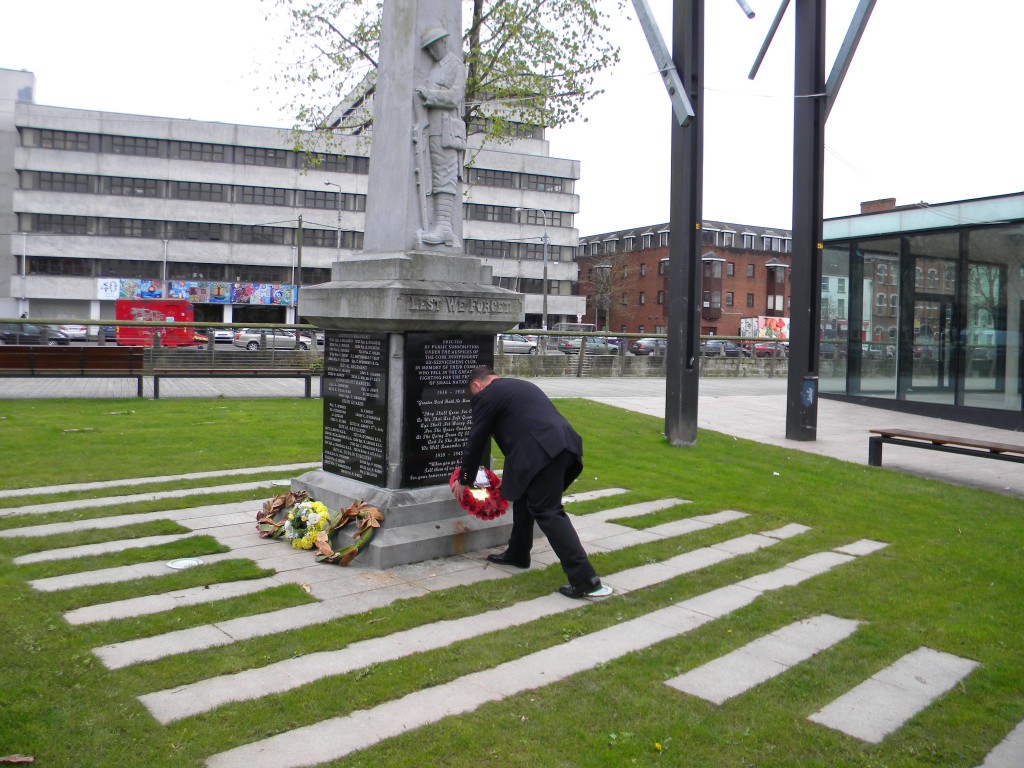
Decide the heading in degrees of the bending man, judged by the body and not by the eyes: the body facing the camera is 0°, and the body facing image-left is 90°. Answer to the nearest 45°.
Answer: approximately 135°

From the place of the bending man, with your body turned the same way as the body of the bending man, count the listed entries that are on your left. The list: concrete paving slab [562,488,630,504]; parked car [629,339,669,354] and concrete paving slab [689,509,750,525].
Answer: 0

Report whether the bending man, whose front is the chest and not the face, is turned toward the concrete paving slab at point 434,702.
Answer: no

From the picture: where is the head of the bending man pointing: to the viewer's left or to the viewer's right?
to the viewer's left

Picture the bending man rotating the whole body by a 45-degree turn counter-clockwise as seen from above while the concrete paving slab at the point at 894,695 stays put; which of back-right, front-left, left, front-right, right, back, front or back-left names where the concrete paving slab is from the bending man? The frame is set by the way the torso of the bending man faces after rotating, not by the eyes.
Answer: back-left

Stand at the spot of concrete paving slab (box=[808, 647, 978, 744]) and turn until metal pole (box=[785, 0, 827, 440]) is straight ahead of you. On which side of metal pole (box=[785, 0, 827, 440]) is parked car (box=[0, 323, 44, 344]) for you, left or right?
left

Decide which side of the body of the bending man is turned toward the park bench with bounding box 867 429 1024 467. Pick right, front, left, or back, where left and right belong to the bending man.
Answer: right

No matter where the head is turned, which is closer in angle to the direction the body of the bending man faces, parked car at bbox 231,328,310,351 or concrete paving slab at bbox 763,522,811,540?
the parked car

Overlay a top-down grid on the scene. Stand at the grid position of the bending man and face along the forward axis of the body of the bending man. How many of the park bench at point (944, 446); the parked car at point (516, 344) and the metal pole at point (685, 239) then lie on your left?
0

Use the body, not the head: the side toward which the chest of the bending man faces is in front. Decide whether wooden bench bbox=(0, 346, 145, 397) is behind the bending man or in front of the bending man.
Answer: in front

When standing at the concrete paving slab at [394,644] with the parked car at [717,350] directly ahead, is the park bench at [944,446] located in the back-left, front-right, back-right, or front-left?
front-right

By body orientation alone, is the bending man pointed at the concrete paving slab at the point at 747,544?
no

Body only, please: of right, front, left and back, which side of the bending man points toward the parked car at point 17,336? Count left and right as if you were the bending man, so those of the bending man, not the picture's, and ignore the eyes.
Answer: front

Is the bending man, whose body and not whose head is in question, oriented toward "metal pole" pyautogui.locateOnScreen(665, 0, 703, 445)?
no

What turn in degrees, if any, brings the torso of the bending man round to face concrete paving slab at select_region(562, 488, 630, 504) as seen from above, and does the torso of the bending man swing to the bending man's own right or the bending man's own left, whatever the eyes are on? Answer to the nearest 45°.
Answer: approximately 45° to the bending man's own right

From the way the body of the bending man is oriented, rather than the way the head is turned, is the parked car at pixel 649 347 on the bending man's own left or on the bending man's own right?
on the bending man's own right
